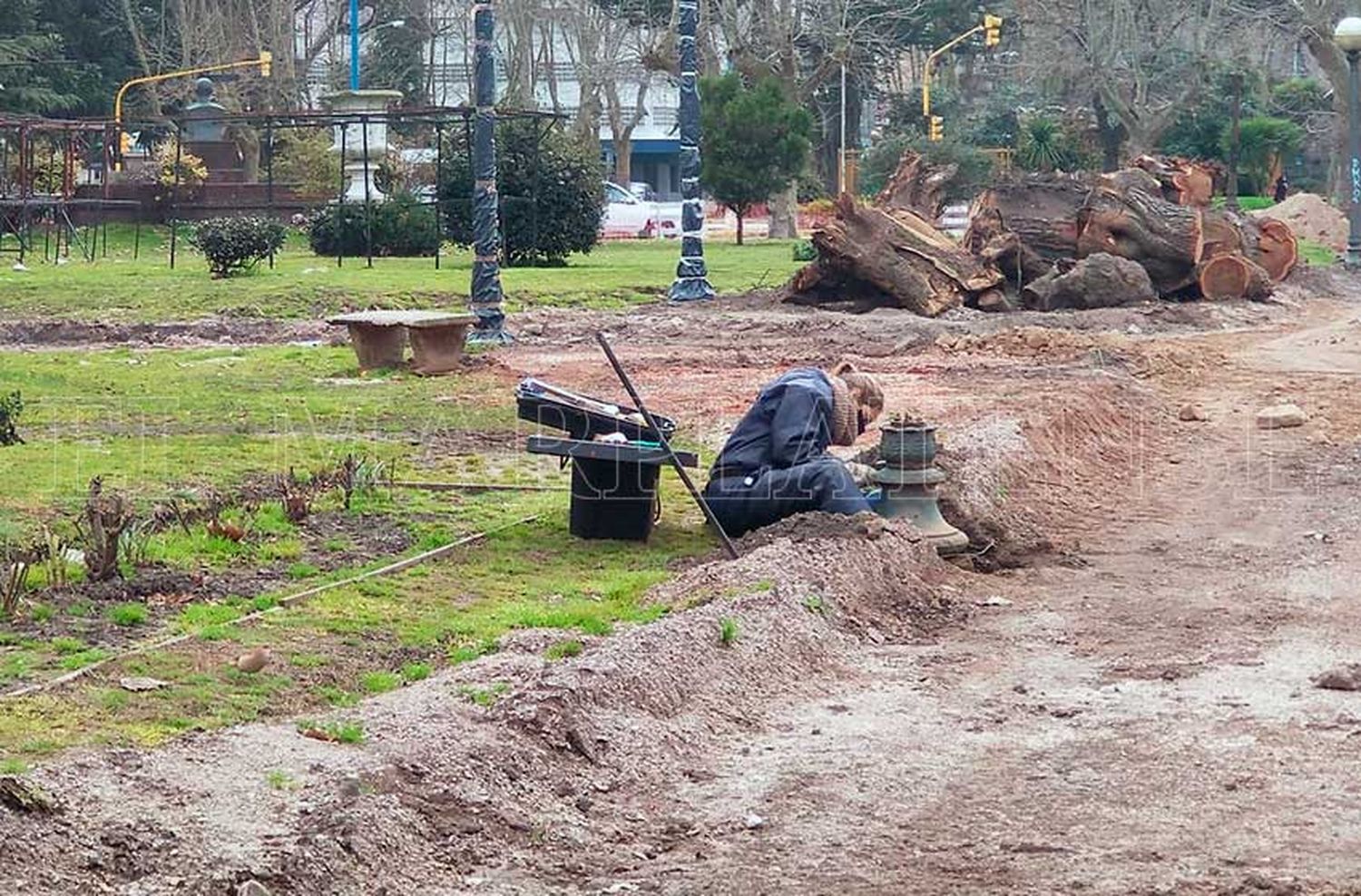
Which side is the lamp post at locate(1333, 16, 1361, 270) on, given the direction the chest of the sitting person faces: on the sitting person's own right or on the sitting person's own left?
on the sitting person's own left

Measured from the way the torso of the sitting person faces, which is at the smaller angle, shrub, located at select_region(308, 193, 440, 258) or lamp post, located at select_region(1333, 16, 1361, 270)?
the lamp post

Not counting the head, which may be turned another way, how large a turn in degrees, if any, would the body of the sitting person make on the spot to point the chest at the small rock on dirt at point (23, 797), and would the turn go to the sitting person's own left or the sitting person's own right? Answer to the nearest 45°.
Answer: approximately 90° to the sitting person's own right

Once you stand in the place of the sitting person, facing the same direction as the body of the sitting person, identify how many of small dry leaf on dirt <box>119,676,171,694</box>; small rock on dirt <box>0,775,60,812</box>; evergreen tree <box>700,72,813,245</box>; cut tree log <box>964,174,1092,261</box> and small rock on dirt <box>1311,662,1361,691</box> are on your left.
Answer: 2

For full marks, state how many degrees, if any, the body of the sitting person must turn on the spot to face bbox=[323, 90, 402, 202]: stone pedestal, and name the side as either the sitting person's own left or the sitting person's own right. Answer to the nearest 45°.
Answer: approximately 90° to the sitting person's own left

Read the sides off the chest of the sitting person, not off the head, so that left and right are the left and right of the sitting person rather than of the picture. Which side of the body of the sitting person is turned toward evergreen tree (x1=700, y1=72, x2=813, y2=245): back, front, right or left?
left

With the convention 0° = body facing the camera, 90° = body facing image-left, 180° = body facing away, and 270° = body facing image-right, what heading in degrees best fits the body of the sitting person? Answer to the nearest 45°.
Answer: approximately 270°

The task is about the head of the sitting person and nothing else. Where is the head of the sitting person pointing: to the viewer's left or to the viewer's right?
to the viewer's right

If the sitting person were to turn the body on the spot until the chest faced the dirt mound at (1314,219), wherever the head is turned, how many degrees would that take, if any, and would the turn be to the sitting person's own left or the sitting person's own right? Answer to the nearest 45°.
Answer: approximately 90° to the sitting person's own left

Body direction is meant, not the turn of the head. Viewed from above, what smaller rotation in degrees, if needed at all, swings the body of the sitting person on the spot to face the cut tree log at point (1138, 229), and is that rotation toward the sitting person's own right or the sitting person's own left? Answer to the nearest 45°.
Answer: approximately 90° to the sitting person's own left

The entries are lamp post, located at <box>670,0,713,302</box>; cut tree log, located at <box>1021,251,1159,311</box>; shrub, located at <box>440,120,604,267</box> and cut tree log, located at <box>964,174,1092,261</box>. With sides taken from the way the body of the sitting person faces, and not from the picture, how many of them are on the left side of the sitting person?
4

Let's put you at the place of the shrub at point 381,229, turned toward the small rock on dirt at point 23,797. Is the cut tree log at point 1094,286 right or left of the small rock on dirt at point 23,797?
left

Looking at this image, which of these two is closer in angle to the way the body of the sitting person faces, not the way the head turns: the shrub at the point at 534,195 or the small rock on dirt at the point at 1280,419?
the small rock on dirt

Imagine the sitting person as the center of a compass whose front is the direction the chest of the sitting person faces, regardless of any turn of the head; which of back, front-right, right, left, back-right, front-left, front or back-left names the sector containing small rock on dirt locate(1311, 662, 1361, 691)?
front-right

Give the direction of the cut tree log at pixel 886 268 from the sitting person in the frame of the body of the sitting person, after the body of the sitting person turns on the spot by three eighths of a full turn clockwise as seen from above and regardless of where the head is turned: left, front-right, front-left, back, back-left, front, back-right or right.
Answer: back-right
